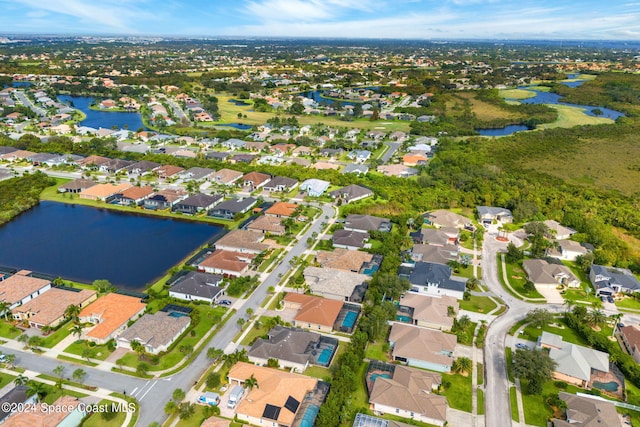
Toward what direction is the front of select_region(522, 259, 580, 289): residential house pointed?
toward the camera

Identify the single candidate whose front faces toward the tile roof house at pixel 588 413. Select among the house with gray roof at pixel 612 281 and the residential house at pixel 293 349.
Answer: the house with gray roof

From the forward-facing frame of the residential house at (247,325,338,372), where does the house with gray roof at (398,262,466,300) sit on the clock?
The house with gray roof is roughly at 5 o'clock from the residential house.

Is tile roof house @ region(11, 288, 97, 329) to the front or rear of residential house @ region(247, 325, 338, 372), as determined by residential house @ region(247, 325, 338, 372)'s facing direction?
to the front

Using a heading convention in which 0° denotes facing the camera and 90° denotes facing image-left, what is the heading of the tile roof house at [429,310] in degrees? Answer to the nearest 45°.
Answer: approximately 270°

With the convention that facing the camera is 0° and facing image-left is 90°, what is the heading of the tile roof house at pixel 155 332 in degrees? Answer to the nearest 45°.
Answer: approximately 45°

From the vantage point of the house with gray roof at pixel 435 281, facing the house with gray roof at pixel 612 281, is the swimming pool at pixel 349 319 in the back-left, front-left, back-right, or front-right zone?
back-right

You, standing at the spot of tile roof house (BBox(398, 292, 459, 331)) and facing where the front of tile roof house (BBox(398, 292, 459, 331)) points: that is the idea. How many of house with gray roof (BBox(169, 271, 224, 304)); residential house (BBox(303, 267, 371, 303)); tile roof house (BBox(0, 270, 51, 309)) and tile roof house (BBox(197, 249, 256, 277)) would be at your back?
4

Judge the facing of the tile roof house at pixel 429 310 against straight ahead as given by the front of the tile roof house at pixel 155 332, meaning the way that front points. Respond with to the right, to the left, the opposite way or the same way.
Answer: to the left

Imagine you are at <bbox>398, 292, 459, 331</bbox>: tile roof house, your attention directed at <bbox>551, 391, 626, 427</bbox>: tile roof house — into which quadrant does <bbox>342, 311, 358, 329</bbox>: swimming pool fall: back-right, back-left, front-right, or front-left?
back-right

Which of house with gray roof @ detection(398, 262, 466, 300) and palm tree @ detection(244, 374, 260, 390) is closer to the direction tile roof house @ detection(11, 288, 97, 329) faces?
the palm tree

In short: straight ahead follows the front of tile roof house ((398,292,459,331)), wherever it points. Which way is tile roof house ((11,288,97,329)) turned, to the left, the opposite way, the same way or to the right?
to the right

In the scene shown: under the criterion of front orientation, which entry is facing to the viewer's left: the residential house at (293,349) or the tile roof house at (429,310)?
the residential house

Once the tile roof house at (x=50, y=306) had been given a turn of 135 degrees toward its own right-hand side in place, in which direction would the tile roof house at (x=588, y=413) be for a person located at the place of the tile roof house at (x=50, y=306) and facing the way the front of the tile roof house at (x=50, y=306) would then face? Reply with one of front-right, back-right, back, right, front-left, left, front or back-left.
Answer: back-right

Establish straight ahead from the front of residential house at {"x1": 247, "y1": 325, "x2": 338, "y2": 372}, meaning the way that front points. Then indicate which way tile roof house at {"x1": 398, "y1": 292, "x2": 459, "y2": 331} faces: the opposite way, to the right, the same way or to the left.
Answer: the opposite way

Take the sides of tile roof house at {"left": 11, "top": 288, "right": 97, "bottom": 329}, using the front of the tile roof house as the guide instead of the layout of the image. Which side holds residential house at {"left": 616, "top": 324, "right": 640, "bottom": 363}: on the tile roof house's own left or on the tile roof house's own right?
on the tile roof house's own left
